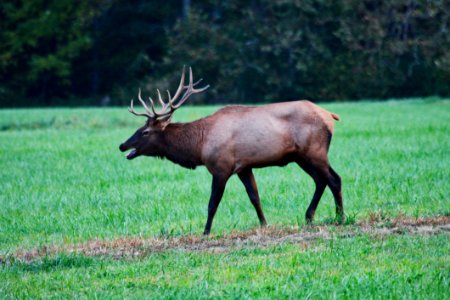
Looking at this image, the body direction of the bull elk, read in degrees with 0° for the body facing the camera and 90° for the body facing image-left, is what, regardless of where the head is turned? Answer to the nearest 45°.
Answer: approximately 90°
